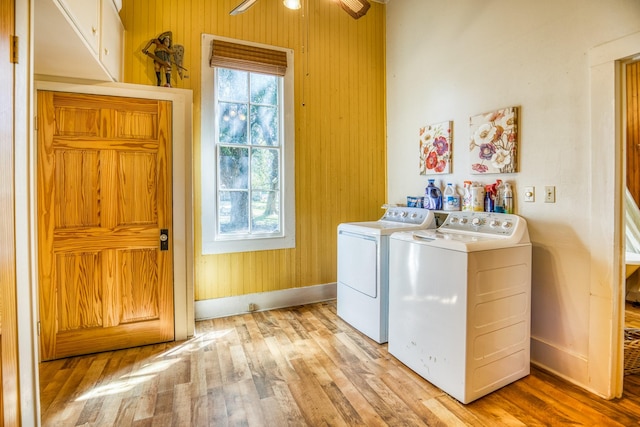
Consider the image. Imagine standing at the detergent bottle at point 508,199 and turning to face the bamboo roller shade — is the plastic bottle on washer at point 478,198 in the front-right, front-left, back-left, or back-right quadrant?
front-right

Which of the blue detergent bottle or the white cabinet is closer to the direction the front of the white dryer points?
the white cabinet

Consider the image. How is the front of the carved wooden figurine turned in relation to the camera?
facing the viewer and to the right of the viewer

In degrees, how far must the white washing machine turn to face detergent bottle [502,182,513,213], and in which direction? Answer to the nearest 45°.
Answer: approximately 180°

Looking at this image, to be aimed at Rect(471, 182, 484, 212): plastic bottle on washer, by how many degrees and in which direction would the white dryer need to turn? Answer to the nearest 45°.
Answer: approximately 135° to its left

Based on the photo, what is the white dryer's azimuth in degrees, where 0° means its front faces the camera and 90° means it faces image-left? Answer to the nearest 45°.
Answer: approximately 45°
